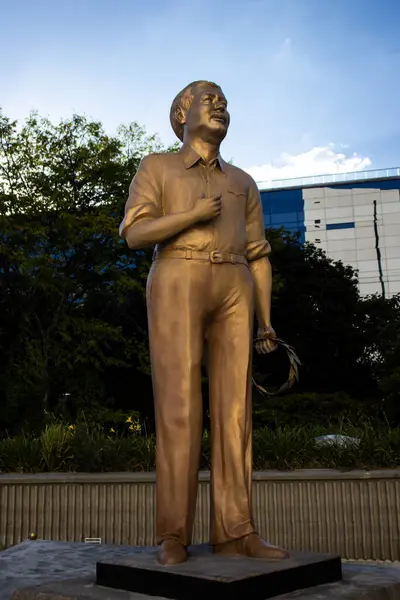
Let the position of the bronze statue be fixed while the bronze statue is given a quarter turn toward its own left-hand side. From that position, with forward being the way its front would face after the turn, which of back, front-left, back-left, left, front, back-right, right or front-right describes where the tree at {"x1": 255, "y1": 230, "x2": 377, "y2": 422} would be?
front-left

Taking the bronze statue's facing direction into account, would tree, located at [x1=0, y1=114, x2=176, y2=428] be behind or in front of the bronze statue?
behind

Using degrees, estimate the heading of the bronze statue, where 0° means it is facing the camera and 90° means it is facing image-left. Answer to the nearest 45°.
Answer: approximately 315°
